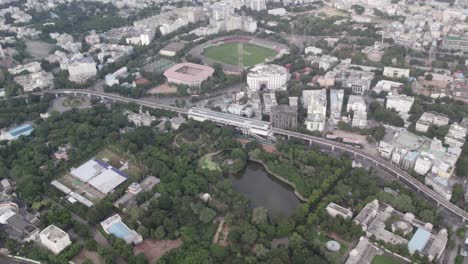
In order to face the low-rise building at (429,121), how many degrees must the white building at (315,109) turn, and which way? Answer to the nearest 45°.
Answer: approximately 90° to its left

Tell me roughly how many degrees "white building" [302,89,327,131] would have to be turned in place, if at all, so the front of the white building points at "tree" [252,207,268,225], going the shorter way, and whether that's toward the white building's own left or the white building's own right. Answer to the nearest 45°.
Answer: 0° — it already faces it

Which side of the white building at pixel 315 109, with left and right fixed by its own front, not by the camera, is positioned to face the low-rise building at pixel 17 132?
right

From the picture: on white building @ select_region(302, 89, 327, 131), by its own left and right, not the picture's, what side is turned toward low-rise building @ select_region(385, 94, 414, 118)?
left

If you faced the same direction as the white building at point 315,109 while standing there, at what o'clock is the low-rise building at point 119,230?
The low-rise building is roughly at 1 o'clock from the white building.

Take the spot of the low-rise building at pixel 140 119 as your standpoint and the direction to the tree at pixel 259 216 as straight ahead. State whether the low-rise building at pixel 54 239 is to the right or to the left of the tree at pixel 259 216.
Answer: right

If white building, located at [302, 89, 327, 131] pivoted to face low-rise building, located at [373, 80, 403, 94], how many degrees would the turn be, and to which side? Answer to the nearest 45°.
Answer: approximately 135° to its left

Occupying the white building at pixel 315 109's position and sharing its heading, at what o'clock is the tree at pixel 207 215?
The tree is roughly at 1 o'clock from the white building.

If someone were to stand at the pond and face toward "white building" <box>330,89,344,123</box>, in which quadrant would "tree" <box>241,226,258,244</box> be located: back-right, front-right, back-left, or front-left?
back-right

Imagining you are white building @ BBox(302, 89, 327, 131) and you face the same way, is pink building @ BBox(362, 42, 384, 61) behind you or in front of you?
behind

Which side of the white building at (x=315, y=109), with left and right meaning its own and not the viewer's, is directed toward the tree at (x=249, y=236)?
front

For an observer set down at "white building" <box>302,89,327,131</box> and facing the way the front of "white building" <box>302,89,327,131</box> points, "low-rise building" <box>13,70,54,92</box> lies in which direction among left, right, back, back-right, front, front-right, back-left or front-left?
right

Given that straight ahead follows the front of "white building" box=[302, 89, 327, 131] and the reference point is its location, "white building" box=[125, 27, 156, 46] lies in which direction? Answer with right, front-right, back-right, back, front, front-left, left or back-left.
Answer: back-right

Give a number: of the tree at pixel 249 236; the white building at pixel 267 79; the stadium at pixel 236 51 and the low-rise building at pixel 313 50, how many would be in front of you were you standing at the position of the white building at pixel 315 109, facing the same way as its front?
1

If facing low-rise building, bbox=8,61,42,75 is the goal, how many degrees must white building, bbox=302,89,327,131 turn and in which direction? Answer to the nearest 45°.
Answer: approximately 90° to its right

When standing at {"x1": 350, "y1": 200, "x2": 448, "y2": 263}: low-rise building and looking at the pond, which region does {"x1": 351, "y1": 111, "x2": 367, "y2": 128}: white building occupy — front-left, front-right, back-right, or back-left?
front-right

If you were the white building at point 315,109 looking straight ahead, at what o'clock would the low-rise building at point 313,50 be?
The low-rise building is roughly at 6 o'clock from the white building.

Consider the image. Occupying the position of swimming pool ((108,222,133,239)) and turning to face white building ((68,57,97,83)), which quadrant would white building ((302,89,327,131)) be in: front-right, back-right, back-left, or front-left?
front-right

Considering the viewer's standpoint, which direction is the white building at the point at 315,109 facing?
facing the viewer
